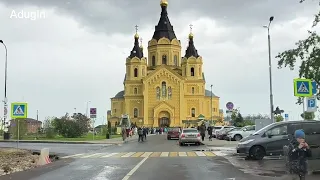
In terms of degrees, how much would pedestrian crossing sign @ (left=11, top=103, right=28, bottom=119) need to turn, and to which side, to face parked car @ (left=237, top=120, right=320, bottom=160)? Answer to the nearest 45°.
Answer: approximately 45° to its left

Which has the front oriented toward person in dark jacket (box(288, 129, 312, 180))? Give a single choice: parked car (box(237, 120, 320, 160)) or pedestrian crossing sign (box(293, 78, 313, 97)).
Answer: the pedestrian crossing sign

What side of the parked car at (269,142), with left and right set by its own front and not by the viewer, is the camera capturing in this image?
left

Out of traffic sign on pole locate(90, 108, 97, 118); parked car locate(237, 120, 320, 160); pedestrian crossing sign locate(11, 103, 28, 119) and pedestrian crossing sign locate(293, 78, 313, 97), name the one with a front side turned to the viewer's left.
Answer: the parked car

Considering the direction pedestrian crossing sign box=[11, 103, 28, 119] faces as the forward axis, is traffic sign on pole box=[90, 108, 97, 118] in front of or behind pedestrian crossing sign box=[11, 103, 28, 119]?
behind

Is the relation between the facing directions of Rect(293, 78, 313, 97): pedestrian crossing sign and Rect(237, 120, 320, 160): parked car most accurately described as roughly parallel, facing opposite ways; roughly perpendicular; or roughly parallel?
roughly perpendicular

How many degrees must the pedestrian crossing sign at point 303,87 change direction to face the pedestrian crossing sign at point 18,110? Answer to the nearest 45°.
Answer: approximately 90° to its right

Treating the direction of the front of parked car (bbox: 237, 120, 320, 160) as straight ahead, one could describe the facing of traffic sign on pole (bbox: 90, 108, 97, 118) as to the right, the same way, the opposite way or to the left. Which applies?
to the left

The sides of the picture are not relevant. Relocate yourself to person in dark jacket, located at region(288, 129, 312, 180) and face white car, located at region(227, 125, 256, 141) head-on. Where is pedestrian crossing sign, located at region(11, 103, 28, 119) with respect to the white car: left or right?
left

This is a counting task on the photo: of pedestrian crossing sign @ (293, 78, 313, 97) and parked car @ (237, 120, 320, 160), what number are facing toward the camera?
1
